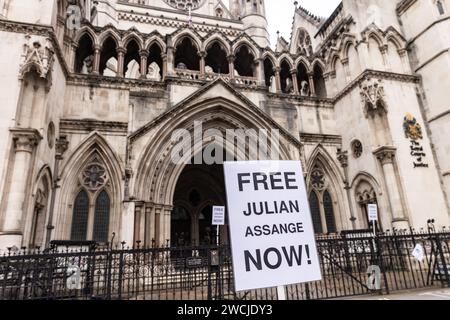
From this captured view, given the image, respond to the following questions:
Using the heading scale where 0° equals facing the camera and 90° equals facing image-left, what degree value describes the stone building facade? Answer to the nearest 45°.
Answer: approximately 0°
